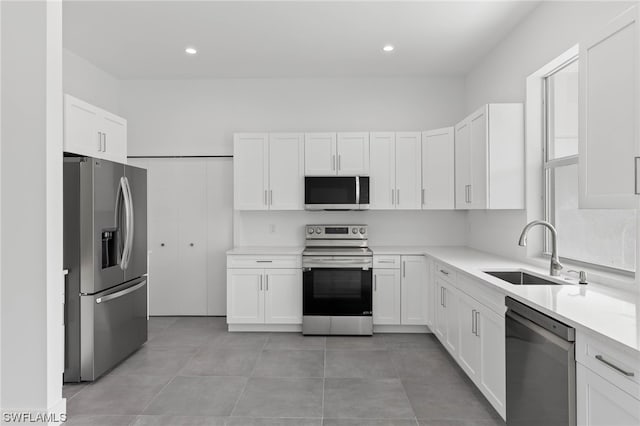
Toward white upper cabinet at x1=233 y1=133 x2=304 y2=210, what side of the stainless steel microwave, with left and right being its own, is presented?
right

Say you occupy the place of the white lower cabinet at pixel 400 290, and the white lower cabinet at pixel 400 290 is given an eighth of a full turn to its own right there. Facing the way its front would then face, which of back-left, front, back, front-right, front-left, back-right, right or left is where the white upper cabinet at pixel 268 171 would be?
front-right

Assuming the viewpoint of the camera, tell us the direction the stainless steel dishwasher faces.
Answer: facing the viewer and to the left of the viewer

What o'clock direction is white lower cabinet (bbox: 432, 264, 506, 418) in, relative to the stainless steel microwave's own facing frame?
The white lower cabinet is roughly at 11 o'clock from the stainless steel microwave.

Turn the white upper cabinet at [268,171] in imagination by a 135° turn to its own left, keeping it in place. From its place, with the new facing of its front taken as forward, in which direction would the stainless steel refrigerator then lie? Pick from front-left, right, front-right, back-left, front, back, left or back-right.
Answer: back

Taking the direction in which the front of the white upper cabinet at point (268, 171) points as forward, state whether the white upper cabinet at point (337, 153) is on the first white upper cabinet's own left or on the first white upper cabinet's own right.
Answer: on the first white upper cabinet's own left

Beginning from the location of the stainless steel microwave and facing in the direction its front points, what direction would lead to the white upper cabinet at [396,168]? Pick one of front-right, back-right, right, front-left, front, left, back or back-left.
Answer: left

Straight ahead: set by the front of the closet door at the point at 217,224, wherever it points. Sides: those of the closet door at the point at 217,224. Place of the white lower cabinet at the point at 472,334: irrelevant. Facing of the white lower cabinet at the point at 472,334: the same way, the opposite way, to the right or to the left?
to the right

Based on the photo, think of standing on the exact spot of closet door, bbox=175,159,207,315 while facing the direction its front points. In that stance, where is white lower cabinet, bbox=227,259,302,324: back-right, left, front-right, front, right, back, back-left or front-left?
front-left

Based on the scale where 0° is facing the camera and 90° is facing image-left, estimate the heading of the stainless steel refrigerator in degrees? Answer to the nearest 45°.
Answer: approximately 315°

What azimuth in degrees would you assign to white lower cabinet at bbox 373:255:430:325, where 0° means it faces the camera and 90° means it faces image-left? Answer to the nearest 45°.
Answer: approximately 0°

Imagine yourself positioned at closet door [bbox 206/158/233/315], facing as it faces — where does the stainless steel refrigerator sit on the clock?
The stainless steel refrigerator is roughly at 1 o'clock from the closet door.

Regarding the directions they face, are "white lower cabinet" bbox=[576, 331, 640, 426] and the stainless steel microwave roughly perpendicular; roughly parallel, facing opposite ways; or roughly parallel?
roughly perpendicular

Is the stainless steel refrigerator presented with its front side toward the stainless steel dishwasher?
yes
